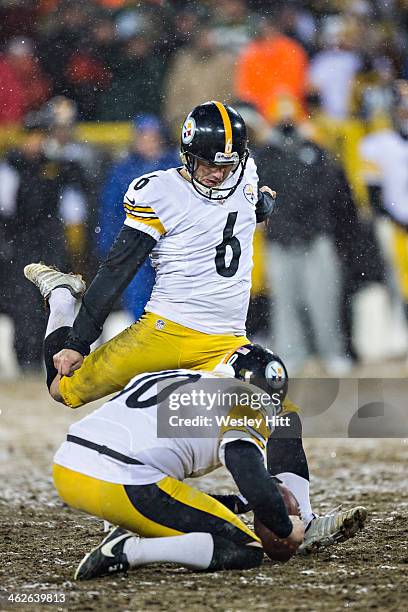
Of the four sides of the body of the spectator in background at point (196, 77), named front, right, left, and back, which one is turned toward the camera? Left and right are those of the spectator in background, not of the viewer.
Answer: front

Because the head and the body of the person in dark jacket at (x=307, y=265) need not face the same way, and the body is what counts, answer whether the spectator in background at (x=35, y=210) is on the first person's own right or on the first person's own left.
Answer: on the first person's own right

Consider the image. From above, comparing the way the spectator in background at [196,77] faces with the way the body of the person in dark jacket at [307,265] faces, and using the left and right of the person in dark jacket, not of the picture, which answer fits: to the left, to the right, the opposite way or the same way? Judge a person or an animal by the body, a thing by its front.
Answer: the same way

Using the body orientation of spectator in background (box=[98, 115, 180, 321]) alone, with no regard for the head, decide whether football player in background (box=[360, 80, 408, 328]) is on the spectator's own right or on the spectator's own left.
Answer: on the spectator's own left

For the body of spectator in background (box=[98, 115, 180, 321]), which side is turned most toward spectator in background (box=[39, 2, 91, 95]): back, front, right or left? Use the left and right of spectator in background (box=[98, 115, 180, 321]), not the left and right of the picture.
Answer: back

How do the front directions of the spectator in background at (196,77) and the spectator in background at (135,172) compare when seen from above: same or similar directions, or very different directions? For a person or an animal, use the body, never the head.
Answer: same or similar directions

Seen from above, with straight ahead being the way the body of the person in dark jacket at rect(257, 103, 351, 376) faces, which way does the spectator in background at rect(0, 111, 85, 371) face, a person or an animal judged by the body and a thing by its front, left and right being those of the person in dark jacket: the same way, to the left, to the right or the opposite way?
the same way

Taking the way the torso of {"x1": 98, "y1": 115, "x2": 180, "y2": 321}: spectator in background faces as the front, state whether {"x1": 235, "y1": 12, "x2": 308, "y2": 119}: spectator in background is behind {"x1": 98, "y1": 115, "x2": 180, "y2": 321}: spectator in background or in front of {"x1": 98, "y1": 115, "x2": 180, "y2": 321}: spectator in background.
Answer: behind

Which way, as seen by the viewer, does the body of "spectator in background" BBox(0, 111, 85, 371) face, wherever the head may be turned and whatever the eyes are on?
toward the camera

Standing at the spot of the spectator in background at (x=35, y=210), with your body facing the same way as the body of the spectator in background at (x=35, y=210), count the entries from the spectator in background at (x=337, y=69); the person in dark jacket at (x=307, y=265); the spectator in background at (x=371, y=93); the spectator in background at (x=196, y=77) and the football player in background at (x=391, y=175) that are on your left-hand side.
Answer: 5

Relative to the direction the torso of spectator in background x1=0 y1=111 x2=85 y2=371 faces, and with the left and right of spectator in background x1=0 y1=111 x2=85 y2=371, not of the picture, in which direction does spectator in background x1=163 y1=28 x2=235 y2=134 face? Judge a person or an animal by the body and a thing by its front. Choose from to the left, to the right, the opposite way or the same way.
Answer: the same way

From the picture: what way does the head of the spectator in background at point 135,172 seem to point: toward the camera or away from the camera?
toward the camera
